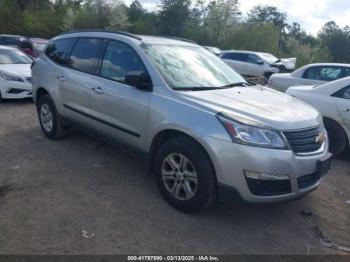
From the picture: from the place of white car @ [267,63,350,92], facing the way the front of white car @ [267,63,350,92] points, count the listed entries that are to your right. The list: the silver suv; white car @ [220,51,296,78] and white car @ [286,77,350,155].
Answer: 2

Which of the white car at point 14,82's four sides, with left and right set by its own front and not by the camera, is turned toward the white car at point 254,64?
left

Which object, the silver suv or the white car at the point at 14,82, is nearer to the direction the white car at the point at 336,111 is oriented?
the silver suv

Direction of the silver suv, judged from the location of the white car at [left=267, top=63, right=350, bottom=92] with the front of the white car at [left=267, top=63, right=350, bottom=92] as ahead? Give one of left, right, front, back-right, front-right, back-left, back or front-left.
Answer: right

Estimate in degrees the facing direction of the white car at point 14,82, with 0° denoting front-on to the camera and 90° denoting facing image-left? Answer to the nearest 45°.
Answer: approximately 315°

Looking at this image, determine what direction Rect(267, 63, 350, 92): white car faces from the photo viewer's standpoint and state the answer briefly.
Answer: facing to the right of the viewer

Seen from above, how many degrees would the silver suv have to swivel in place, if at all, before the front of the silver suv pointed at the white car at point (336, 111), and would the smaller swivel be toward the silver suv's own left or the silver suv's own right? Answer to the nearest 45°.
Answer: approximately 90° to the silver suv's own left
